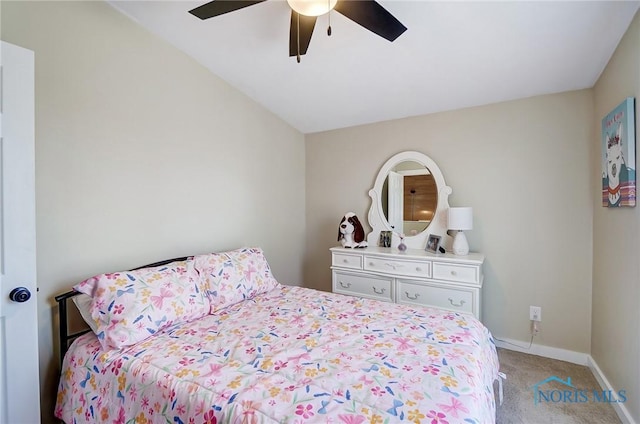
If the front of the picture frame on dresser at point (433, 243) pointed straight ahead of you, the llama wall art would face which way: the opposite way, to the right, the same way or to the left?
to the right

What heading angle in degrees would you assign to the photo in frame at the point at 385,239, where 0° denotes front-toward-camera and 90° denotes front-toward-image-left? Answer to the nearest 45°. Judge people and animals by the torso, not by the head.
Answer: approximately 0°

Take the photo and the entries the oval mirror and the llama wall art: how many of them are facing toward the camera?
1

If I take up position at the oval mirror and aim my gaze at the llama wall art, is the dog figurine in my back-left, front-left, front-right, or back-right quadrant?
back-right

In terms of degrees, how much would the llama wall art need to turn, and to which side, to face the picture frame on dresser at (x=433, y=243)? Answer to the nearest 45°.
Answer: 0° — it already faces it

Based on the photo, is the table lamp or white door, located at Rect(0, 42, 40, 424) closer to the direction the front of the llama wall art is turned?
the table lamp

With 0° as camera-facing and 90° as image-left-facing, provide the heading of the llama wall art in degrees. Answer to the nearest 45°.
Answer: approximately 90°
